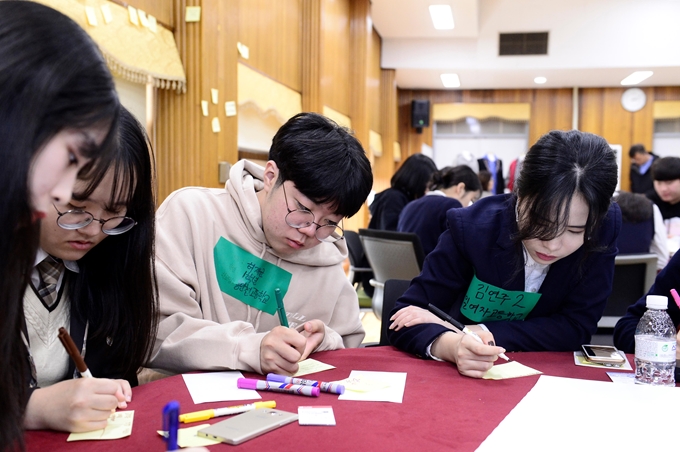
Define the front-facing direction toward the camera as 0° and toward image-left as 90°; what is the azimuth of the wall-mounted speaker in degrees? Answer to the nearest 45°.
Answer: approximately 0°

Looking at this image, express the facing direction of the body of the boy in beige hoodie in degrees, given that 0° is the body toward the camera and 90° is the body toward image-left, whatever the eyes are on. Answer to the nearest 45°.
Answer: approximately 315°

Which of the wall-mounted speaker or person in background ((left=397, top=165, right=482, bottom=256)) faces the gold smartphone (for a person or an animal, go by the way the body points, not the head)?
the wall-mounted speaker

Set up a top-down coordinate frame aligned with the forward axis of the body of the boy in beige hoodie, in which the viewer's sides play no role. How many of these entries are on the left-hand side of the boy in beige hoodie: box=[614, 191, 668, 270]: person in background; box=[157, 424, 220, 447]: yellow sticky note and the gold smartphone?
1

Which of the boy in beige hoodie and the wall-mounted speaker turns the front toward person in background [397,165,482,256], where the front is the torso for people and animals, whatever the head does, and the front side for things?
the wall-mounted speaker

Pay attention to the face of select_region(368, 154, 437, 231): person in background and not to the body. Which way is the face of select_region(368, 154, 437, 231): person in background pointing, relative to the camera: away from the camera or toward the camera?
away from the camera

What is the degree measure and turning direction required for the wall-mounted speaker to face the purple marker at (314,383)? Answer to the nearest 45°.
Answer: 0° — it already faces it

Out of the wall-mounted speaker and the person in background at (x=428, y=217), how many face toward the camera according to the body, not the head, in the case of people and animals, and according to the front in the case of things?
1

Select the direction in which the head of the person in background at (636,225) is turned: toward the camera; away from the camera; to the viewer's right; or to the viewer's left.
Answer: away from the camera

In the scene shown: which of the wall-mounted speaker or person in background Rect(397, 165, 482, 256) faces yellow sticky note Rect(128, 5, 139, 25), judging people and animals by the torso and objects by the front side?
the wall-mounted speaker

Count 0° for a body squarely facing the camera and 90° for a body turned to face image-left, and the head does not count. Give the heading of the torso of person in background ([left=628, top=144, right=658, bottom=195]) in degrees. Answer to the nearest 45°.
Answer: approximately 45°
